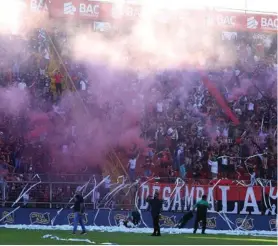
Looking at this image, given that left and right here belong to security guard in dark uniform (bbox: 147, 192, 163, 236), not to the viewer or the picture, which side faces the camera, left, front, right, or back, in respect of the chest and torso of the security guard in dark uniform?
back

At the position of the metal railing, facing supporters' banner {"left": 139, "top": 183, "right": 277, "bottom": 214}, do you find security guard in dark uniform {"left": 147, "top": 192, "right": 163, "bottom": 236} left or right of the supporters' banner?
right

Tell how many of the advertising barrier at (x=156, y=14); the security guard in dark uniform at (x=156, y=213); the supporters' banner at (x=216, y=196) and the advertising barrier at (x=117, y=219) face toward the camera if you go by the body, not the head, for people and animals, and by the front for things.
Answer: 3

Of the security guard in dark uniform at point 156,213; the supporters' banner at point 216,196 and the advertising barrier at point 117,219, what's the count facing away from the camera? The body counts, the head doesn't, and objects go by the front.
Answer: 1

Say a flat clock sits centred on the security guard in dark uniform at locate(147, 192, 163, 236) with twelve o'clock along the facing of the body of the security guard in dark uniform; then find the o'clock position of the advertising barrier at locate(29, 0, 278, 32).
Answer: The advertising barrier is roughly at 12 o'clock from the security guard in dark uniform.

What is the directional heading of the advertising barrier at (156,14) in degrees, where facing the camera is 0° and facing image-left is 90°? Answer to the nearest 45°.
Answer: approximately 0°

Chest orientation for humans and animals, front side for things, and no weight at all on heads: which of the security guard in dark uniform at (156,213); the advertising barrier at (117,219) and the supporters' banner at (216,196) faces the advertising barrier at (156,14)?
the security guard in dark uniform

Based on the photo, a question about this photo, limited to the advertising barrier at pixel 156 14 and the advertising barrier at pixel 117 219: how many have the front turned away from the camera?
0

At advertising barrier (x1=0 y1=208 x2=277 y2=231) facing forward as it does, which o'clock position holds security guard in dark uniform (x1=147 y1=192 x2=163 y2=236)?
The security guard in dark uniform is roughly at 11 o'clock from the advertising barrier.

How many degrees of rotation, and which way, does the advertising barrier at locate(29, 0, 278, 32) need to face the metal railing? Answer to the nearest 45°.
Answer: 0° — it already faces it

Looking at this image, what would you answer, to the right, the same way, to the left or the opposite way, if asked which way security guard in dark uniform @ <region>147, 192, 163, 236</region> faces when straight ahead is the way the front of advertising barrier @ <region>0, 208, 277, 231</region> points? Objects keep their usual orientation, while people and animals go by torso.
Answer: the opposite way

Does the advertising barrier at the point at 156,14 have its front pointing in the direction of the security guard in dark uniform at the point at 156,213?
yes
